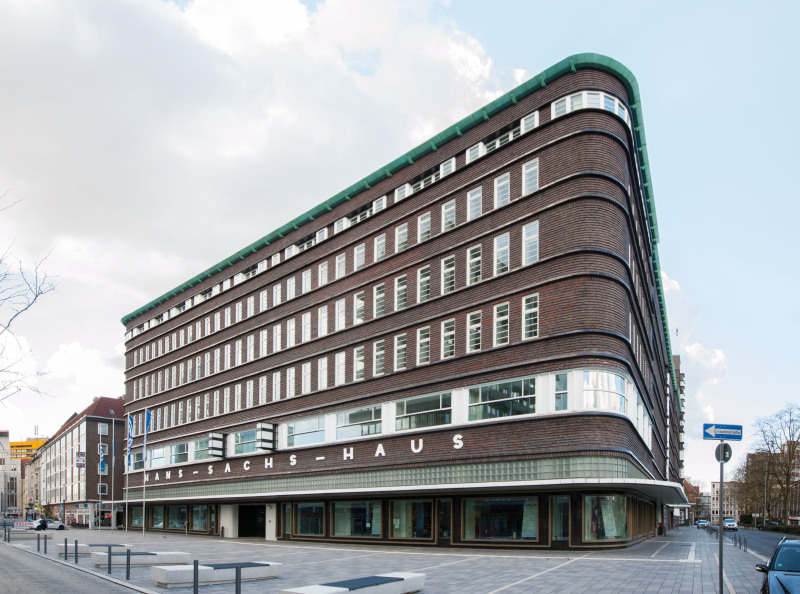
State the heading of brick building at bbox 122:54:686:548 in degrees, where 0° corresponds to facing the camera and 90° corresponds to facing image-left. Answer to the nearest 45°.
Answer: approximately 45°

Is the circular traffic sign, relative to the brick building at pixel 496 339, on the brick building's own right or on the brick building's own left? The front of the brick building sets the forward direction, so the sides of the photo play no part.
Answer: on the brick building's own left

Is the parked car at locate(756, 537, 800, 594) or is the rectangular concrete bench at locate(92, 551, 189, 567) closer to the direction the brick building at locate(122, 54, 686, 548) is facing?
the rectangular concrete bench

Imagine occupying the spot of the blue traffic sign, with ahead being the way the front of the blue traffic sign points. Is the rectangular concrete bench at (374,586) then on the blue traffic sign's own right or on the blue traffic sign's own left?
on the blue traffic sign's own right

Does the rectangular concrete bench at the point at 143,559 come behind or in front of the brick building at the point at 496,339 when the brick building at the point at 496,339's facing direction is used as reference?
in front

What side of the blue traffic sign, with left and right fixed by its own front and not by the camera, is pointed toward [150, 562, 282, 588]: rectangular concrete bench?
right

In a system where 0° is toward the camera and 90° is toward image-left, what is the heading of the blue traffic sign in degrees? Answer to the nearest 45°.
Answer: approximately 0°

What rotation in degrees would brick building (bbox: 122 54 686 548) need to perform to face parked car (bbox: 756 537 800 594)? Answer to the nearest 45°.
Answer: approximately 45° to its left
